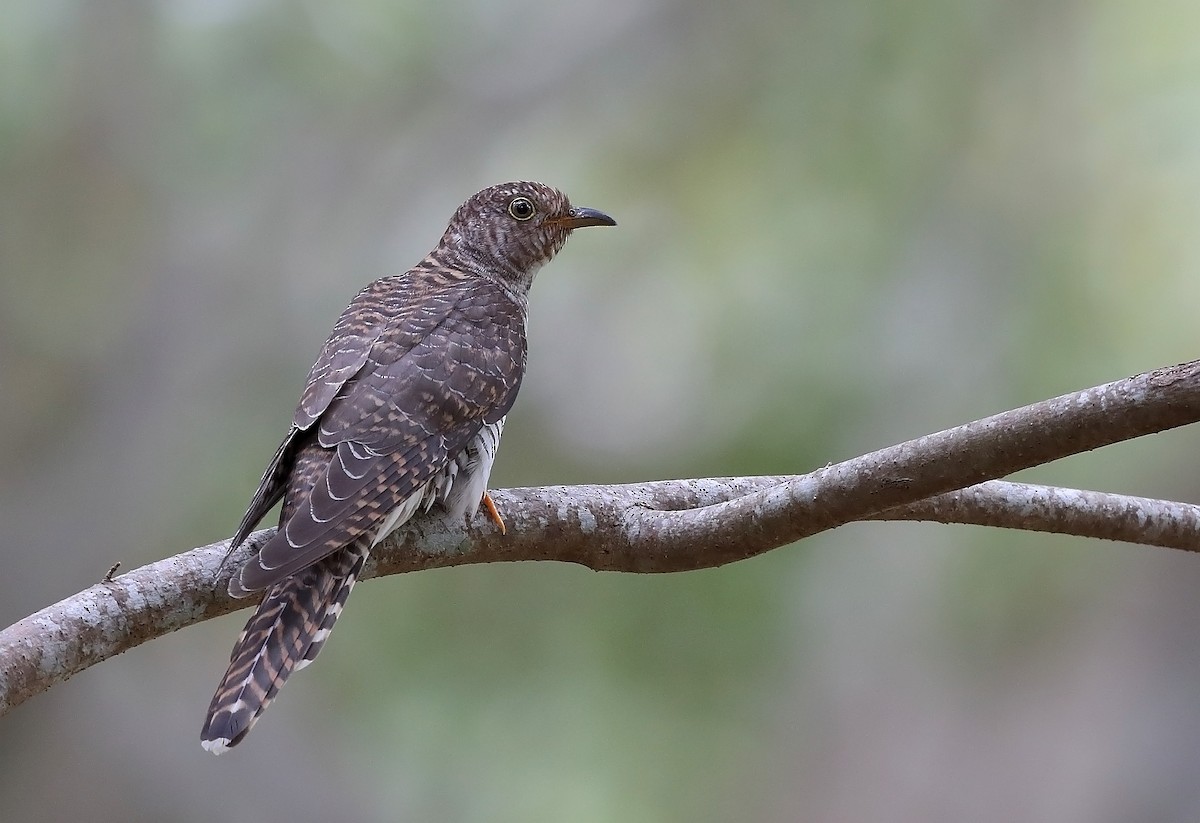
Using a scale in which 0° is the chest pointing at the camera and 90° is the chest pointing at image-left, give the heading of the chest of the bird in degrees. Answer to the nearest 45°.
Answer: approximately 225°
